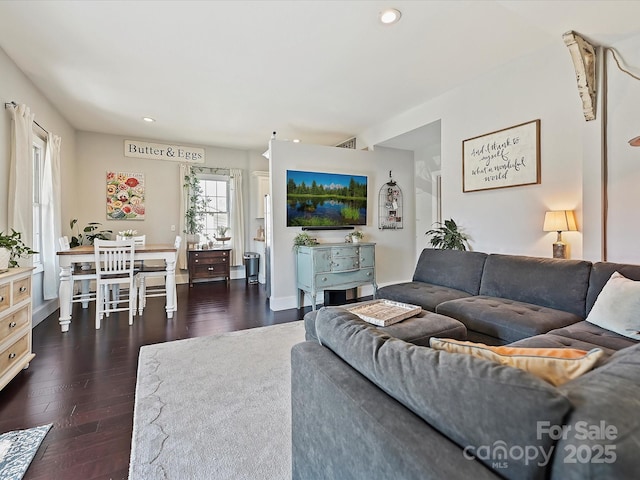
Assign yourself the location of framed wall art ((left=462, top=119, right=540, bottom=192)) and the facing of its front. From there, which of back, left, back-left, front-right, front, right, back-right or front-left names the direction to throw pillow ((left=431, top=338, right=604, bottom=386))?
front-left

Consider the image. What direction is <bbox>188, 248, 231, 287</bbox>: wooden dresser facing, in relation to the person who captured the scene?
facing the viewer

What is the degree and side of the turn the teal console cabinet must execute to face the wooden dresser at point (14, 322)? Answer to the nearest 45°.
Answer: approximately 90° to its right

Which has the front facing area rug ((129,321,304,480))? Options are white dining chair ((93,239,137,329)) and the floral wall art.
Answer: the floral wall art

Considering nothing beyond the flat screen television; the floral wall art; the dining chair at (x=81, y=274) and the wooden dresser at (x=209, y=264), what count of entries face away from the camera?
0

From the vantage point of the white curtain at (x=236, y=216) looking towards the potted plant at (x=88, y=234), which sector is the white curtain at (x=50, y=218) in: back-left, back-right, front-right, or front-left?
front-left

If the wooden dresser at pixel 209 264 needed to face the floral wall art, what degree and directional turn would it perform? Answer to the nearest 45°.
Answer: approximately 90° to its right

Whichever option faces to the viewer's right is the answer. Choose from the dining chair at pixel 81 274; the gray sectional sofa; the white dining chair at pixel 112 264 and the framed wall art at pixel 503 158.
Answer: the dining chair

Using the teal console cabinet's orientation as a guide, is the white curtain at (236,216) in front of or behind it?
behind

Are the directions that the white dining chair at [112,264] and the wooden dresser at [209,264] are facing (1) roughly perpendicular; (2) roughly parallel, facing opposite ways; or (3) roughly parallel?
roughly parallel, facing opposite ways

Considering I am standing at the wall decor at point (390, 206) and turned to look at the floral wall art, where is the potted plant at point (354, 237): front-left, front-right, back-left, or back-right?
front-left

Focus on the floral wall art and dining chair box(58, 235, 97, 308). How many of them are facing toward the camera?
1

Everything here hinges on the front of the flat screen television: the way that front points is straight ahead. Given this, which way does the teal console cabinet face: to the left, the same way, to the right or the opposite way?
the same way

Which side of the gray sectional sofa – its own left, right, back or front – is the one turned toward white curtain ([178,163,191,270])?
front

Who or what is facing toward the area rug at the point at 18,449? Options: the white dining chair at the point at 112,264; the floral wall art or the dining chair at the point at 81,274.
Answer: the floral wall art

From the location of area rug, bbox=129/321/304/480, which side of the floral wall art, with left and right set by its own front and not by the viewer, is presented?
front

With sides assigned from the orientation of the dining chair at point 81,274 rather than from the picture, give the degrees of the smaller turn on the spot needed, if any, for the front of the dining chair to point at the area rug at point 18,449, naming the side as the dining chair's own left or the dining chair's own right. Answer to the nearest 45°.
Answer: approximately 90° to the dining chair's own right

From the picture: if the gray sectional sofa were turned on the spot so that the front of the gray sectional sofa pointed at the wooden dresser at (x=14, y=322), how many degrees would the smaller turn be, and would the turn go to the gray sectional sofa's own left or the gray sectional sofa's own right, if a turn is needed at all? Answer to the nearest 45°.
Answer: approximately 45° to the gray sectional sofa's own left

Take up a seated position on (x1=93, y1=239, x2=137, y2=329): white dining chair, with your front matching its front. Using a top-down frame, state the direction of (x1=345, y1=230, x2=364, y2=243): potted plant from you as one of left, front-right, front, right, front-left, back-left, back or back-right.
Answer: right

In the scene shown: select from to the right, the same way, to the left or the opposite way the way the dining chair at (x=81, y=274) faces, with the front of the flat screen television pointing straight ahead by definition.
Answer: to the left

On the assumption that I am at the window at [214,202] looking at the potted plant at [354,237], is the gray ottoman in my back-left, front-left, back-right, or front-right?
front-right

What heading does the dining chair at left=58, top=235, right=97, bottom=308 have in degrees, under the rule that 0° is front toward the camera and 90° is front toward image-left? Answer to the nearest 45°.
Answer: approximately 270°
